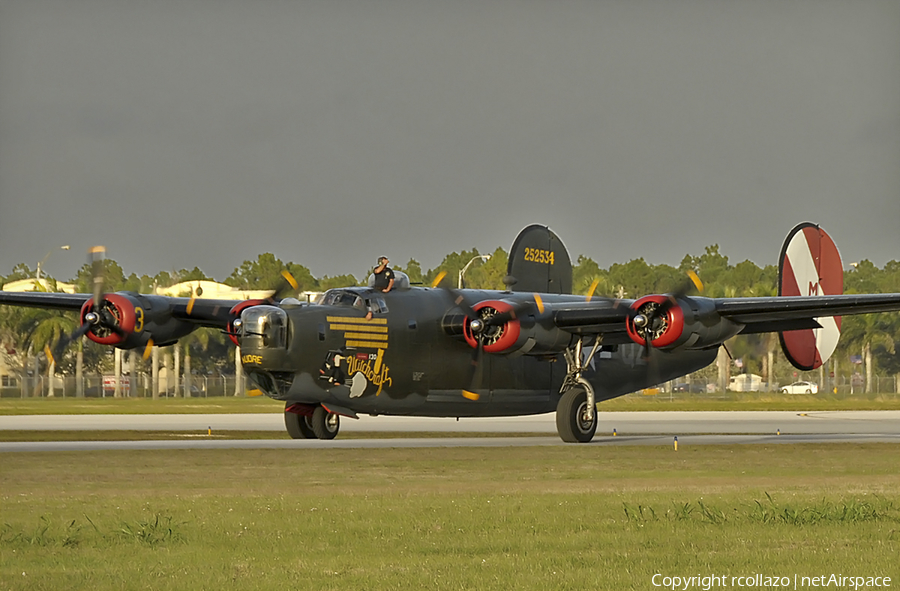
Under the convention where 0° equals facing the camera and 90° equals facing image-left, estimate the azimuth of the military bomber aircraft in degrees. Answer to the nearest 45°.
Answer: approximately 45°
